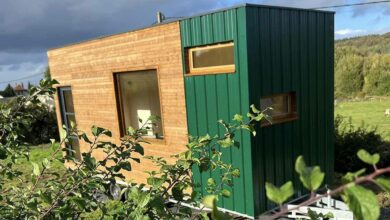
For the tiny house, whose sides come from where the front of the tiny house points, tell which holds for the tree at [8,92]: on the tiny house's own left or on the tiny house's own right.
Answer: on the tiny house's own right

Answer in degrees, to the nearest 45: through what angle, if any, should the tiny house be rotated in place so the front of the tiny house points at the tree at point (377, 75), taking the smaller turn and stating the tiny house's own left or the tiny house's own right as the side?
approximately 180°

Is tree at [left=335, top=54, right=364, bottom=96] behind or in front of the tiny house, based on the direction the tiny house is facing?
behind

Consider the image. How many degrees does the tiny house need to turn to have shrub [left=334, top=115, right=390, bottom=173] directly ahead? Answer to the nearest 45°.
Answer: approximately 180°
